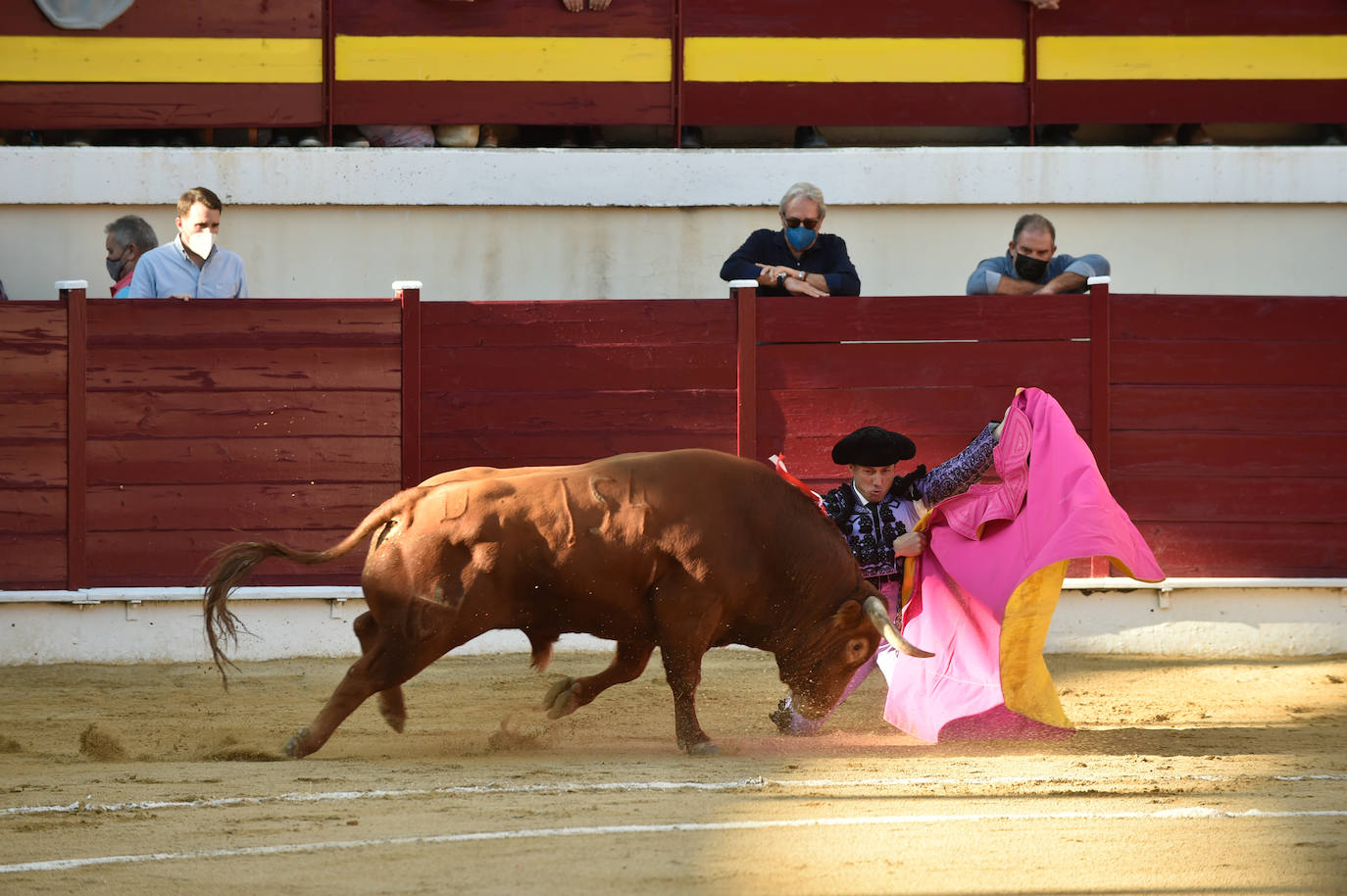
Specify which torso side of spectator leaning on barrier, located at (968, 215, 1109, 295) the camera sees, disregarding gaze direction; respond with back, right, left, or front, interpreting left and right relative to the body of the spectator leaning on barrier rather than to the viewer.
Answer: front

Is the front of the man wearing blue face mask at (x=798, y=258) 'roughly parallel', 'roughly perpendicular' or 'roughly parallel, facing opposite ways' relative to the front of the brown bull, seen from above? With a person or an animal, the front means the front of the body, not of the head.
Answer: roughly perpendicular

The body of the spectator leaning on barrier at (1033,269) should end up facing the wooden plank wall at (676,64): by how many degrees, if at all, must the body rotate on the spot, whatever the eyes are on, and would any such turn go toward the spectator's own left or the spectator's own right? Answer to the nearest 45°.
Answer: approximately 135° to the spectator's own right

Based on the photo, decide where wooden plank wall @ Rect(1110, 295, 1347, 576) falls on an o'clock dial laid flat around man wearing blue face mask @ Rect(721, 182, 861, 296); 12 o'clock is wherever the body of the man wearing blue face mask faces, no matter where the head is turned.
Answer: The wooden plank wall is roughly at 9 o'clock from the man wearing blue face mask.

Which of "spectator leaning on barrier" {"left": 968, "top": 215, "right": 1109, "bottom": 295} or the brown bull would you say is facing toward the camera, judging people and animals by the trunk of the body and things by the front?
the spectator leaning on barrier

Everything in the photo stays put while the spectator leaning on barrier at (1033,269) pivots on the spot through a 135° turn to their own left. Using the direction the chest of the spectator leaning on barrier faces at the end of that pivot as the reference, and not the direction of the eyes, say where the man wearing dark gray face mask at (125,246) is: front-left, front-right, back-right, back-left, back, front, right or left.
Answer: back-left

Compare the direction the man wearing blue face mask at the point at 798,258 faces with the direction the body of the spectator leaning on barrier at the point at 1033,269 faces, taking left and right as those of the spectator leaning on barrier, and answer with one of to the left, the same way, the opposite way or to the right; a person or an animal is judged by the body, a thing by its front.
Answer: the same way

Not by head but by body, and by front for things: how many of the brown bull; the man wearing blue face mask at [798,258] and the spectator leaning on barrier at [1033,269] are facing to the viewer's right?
1

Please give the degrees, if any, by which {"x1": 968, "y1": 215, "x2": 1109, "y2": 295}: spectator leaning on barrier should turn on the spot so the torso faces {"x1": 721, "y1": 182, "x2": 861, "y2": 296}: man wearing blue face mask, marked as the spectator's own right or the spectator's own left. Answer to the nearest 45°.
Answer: approximately 90° to the spectator's own right

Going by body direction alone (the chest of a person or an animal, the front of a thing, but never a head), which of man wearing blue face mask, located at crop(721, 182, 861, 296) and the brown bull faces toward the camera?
the man wearing blue face mask

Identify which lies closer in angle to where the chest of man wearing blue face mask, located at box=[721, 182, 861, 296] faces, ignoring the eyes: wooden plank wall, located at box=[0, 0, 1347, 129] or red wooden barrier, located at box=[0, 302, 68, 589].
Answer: the red wooden barrier

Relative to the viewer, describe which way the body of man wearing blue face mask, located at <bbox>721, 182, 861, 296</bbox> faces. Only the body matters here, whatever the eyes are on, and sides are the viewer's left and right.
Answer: facing the viewer

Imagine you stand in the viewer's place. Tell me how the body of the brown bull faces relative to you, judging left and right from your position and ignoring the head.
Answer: facing to the right of the viewer

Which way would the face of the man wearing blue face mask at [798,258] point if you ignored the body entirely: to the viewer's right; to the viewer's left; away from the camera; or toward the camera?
toward the camera
